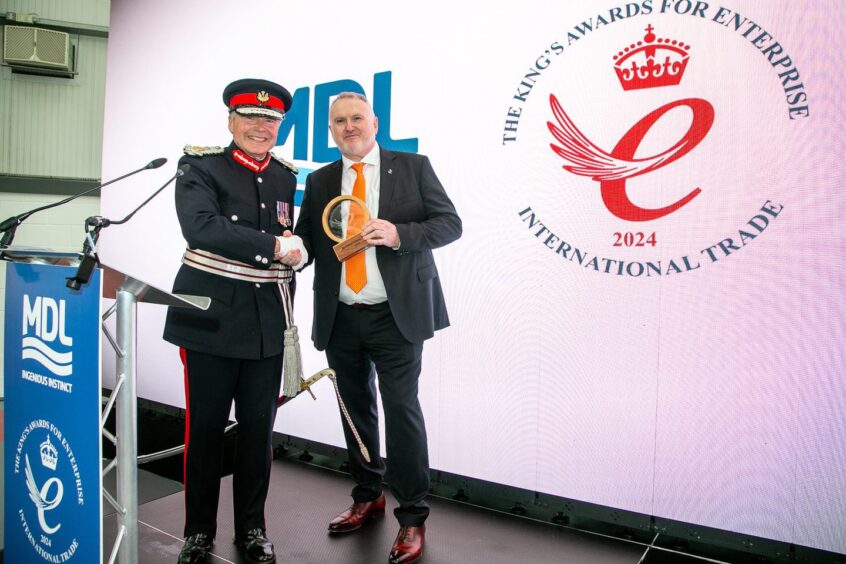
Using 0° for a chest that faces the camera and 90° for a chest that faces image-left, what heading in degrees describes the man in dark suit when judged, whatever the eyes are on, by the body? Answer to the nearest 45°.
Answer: approximately 45°

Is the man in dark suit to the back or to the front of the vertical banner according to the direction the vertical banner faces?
to the back

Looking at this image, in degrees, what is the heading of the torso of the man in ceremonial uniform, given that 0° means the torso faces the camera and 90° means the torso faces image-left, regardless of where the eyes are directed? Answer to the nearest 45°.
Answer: approximately 315°

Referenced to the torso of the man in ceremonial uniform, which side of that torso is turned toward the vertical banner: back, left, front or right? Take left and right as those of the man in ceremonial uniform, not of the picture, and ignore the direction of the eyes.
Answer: right

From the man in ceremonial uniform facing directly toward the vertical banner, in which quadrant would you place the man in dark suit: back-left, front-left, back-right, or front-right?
back-left

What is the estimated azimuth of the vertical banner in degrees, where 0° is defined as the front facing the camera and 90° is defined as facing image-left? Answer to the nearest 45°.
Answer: approximately 45°

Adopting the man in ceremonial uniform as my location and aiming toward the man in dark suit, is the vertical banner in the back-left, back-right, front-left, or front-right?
back-right
